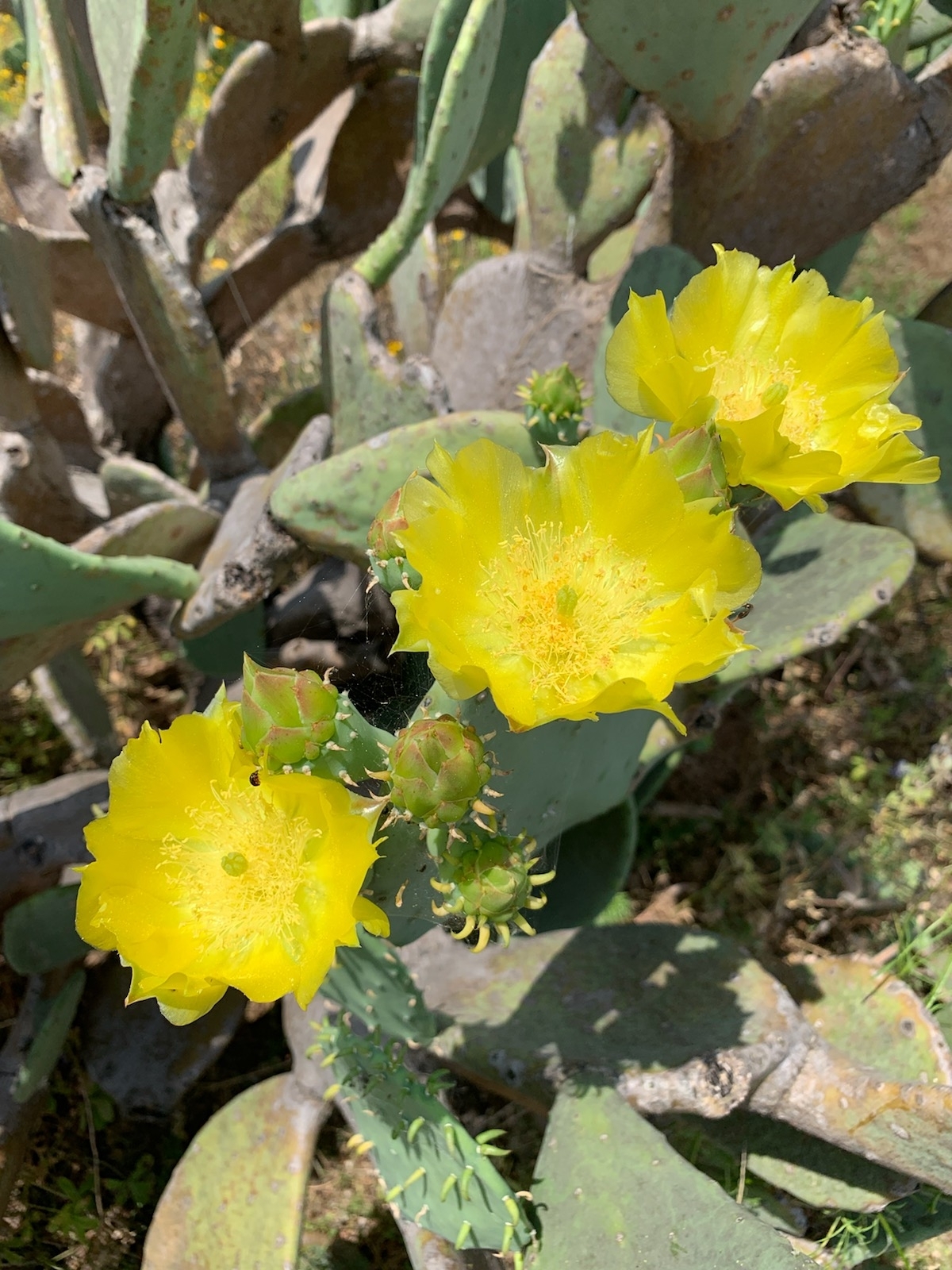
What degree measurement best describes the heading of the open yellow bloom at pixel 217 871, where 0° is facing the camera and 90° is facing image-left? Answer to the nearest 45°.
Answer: approximately 0°

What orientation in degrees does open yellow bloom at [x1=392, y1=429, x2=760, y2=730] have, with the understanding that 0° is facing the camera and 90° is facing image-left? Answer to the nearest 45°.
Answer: approximately 0°

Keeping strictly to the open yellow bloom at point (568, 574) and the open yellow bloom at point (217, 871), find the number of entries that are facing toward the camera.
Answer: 2
